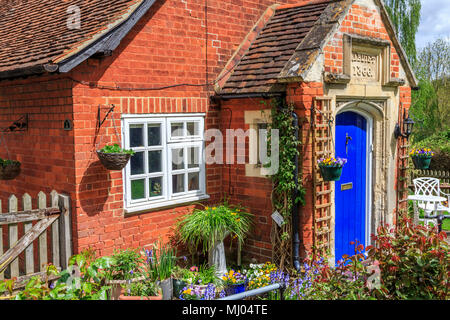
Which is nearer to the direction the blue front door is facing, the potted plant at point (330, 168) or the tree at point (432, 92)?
the potted plant

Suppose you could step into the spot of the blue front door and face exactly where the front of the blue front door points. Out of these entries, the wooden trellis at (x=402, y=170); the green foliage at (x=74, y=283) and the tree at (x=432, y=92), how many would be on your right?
1

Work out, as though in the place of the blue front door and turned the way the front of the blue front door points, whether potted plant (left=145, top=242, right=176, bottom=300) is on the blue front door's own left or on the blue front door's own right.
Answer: on the blue front door's own right

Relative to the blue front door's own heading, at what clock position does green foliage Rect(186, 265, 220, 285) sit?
The green foliage is roughly at 3 o'clock from the blue front door.

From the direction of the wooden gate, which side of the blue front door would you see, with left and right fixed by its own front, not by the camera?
right

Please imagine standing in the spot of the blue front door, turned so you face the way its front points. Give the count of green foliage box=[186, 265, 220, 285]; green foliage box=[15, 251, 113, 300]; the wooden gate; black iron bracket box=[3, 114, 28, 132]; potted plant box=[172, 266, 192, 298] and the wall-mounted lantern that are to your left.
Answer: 1

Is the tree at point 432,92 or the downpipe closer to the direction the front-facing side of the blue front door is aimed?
the downpipe

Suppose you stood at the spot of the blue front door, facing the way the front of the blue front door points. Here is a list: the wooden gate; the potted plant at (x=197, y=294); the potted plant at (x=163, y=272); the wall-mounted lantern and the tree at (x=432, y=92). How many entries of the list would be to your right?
3

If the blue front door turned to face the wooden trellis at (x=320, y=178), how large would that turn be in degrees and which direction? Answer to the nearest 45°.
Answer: approximately 45° to its right

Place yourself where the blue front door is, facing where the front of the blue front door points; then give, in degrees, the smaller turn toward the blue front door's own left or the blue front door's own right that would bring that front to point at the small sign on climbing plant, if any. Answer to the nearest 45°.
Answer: approximately 90° to the blue front door's own right

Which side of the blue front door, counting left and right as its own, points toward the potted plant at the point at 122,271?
right

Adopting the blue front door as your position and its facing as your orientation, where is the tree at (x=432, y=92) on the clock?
The tree is roughly at 8 o'clock from the blue front door.

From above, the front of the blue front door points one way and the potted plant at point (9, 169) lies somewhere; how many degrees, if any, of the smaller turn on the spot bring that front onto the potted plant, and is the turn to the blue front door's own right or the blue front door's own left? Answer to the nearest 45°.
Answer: approximately 90° to the blue front door's own right

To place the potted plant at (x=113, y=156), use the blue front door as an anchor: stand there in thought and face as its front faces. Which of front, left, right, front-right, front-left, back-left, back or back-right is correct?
right

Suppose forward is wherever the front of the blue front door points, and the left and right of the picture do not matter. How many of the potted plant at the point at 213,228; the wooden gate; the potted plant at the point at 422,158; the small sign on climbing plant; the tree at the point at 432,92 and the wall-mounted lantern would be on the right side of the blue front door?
3

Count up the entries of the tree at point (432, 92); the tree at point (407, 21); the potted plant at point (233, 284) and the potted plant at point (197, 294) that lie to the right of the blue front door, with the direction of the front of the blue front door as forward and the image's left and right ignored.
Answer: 2

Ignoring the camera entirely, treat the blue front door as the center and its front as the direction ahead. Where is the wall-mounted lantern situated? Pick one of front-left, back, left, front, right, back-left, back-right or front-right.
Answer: left

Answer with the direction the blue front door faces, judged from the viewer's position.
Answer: facing the viewer and to the right of the viewer

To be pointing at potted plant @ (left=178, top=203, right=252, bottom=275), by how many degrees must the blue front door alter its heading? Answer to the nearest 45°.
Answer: approximately 90° to its right
